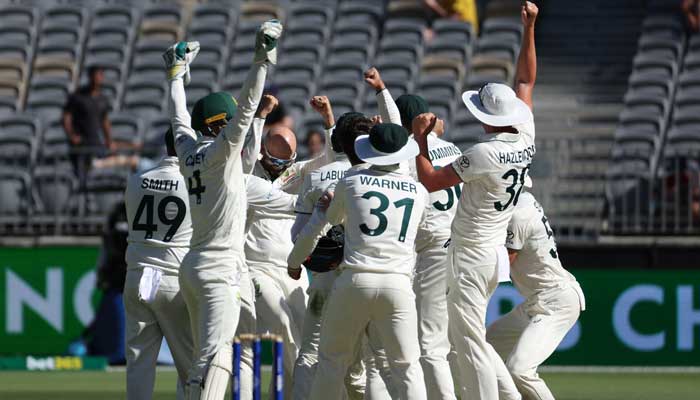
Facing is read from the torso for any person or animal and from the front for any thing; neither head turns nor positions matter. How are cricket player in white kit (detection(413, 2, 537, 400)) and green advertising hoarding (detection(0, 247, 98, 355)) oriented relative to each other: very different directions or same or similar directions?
very different directions

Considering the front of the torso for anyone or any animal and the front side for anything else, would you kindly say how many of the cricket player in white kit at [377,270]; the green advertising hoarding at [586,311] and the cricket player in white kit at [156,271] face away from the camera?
2

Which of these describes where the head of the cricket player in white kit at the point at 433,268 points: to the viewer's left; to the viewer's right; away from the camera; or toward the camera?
away from the camera

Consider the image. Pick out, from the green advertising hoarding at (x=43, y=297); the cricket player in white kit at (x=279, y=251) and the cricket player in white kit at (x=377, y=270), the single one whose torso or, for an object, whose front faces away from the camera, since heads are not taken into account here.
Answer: the cricket player in white kit at (x=377, y=270)

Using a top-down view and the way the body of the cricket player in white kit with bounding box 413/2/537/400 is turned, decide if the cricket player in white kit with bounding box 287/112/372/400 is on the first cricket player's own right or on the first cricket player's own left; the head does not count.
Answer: on the first cricket player's own left

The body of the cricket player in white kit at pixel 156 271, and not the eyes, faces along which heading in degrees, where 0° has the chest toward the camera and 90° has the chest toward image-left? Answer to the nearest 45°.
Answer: approximately 180°

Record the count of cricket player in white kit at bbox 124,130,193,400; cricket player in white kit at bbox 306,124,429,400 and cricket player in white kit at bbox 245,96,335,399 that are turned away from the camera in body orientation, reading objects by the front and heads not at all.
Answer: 2

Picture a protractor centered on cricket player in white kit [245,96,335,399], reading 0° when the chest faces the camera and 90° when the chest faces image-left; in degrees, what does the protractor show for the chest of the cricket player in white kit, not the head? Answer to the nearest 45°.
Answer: approximately 0°

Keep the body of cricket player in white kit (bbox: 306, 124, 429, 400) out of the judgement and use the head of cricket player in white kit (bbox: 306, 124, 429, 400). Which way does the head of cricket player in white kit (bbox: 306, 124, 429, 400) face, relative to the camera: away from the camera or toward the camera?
away from the camera

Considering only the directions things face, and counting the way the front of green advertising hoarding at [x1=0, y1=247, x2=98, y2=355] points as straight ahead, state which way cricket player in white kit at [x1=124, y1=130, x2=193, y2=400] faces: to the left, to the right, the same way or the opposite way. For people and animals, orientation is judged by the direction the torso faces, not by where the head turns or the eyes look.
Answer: the opposite way

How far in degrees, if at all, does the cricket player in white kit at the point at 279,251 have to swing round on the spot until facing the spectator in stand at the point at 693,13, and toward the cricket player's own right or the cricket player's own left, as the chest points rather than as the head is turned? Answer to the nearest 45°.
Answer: approximately 135° to the cricket player's own left

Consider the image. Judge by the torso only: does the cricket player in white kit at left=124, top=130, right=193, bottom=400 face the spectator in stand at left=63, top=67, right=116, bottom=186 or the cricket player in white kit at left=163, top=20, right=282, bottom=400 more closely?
the spectator in stand
